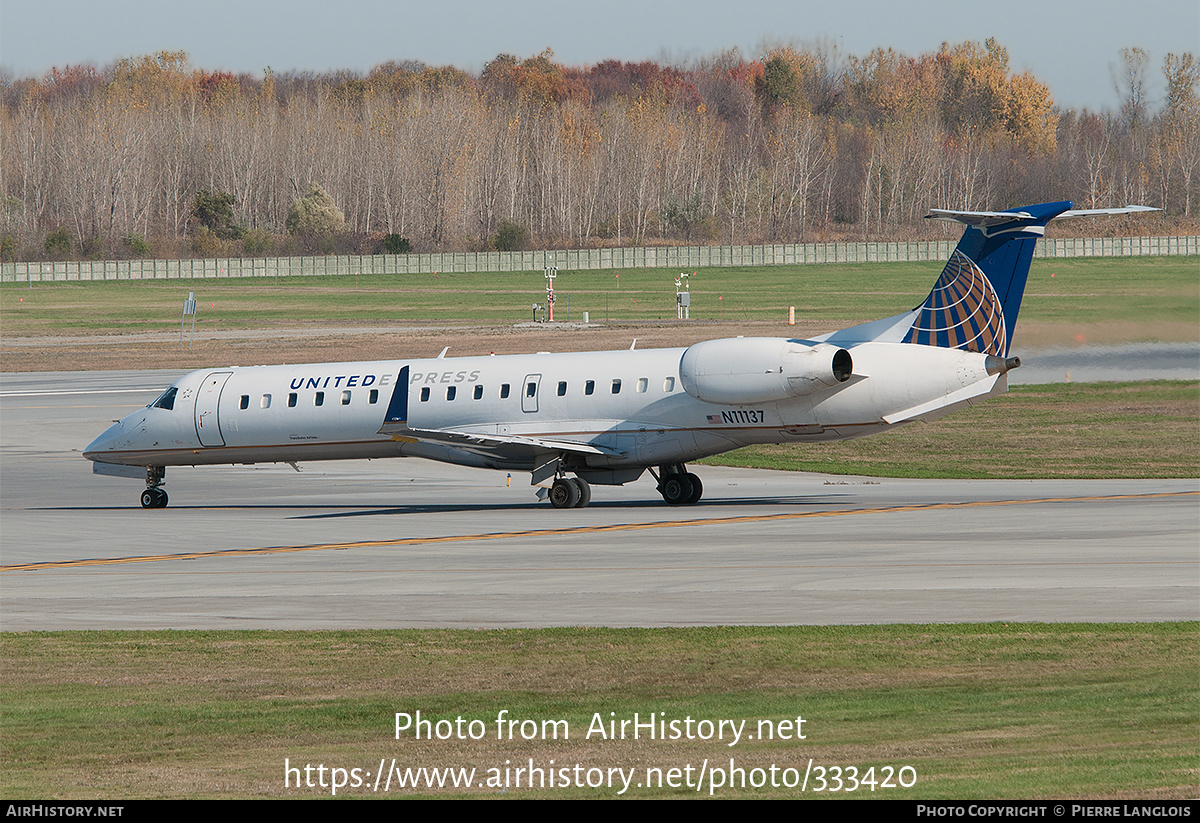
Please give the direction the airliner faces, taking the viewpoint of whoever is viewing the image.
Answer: facing away from the viewer and to the left of the viewer
